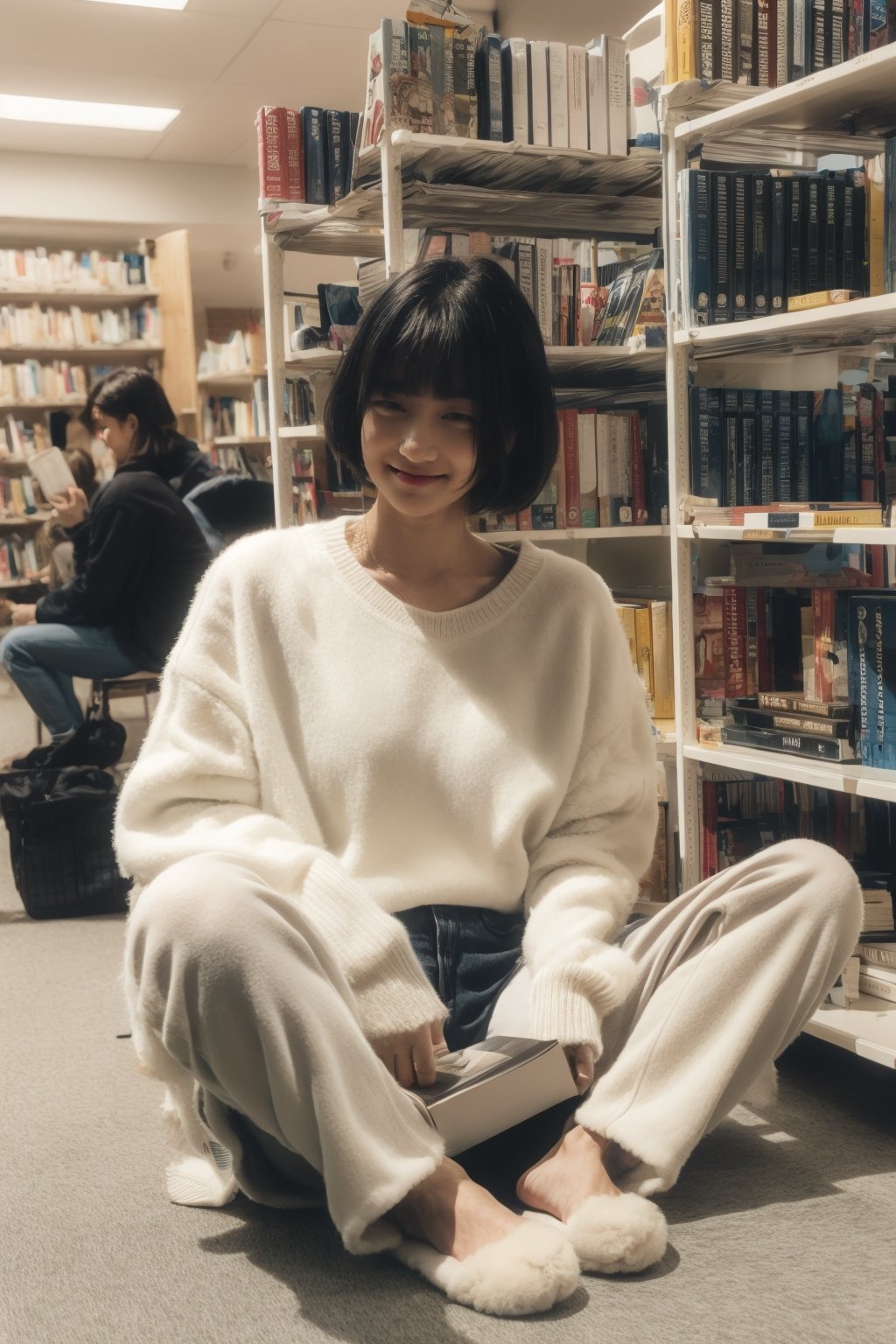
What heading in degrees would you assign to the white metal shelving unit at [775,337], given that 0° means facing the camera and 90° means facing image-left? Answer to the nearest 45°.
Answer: approximately 45°

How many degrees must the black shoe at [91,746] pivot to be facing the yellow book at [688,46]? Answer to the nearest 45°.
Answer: approximately 135° to its left

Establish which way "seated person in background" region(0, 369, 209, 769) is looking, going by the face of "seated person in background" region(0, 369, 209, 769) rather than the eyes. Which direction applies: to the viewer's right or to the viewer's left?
to the viewer's left

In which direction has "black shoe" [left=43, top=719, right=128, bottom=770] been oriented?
to the viewer's left

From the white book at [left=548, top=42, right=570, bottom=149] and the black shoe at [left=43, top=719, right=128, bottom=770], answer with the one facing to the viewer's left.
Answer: the black shoe

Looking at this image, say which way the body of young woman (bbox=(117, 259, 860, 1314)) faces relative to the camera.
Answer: toward the camera

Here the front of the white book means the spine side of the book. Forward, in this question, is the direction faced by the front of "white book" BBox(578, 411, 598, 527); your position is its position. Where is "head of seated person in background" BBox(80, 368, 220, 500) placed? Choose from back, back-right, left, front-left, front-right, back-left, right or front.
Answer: back-right

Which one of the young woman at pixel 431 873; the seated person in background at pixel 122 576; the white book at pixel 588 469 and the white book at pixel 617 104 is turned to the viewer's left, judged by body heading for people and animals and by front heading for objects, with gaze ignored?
the seated person in background
